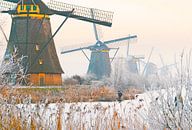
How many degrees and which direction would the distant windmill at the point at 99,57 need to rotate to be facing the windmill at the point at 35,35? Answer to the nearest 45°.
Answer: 0° — it already faces it

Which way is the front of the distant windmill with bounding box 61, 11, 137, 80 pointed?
toward the camera
